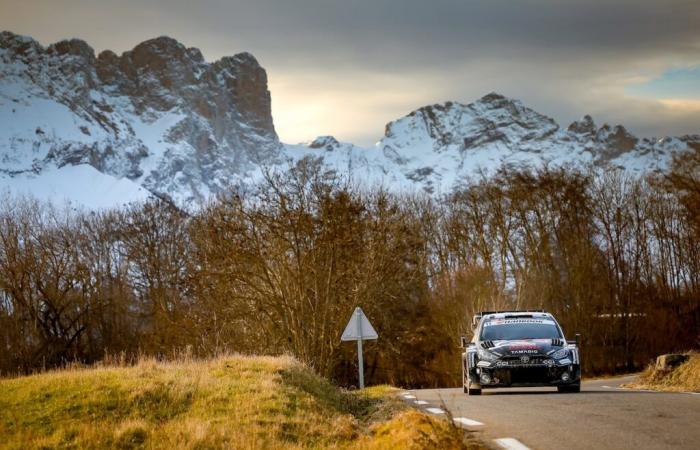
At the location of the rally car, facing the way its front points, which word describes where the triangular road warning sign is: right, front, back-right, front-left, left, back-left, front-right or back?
back-right

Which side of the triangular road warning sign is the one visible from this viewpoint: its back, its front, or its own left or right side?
back

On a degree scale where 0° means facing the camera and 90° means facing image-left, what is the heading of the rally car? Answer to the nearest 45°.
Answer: approximately 0°

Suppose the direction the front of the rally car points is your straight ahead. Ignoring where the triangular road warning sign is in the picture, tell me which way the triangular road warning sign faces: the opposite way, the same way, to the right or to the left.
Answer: the opposite way

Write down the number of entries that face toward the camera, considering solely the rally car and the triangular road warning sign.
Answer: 1

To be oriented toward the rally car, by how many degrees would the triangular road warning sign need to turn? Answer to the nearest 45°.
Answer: approximately 135° to its right
